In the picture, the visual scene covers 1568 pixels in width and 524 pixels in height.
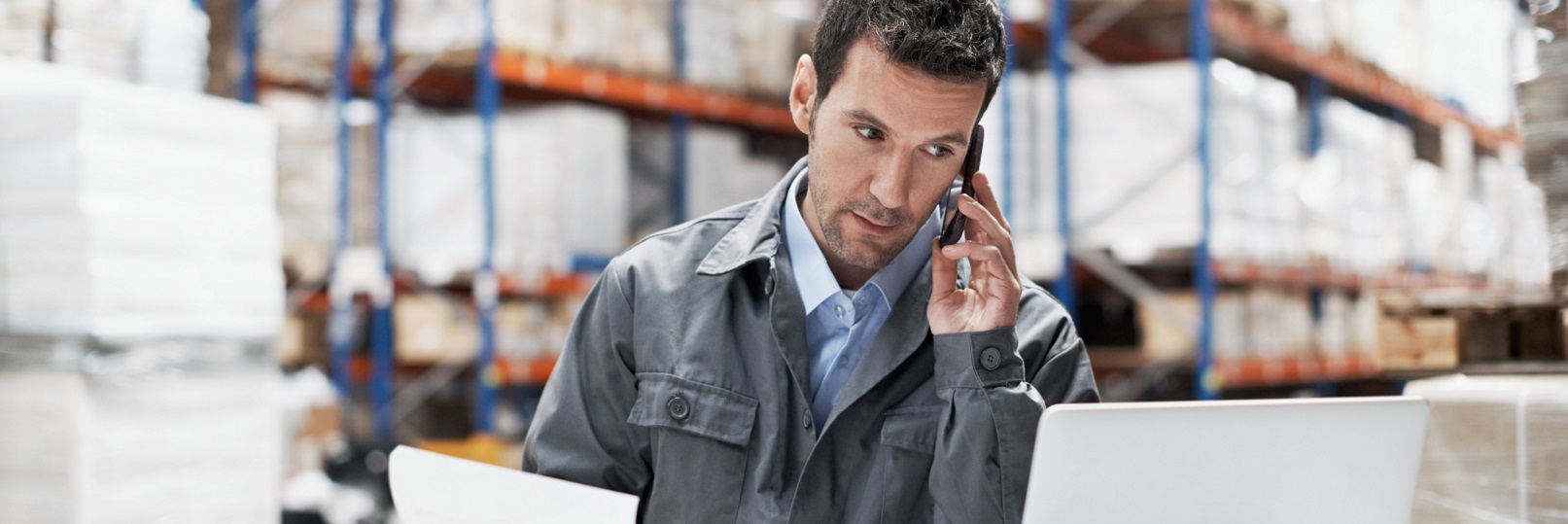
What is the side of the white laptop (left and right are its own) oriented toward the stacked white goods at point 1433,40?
front

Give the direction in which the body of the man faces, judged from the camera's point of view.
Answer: toward the camera

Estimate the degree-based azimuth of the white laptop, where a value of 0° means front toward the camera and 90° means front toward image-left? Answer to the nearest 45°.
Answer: approximately 180°

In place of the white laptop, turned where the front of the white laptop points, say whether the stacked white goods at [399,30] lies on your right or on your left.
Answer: on your left

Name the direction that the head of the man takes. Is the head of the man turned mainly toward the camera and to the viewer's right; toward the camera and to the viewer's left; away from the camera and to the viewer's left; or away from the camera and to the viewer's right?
toward the camera and to the viewer's right

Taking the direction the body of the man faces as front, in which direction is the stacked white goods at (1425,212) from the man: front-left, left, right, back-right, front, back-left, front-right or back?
back-left

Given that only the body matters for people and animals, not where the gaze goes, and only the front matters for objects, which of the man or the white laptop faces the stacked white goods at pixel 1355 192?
the white laptop

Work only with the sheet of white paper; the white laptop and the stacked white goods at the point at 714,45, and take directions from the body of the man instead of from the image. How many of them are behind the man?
1

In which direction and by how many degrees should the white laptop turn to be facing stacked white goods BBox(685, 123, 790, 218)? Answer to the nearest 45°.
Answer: approximately 45° to its left

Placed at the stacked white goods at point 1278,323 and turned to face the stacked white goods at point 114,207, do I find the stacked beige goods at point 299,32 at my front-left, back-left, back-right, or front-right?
front-right

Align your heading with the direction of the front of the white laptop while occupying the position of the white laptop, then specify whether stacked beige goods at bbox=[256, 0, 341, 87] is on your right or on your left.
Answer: on your left

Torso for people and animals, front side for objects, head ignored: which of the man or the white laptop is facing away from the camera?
the white laptop

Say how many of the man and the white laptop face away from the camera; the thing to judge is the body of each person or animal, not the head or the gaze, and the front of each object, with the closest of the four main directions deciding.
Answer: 1

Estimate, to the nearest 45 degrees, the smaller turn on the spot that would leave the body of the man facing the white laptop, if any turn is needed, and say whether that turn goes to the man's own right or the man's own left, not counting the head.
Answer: approximately 45° to the man's own left

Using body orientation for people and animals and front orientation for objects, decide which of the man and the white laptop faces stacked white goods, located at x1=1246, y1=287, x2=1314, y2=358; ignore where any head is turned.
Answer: the white laptop

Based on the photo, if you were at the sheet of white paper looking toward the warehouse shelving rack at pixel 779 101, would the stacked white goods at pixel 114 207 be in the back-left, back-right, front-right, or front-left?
front-left
